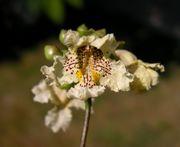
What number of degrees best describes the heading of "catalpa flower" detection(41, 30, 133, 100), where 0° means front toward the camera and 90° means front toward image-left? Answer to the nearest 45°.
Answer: approximately 0°
